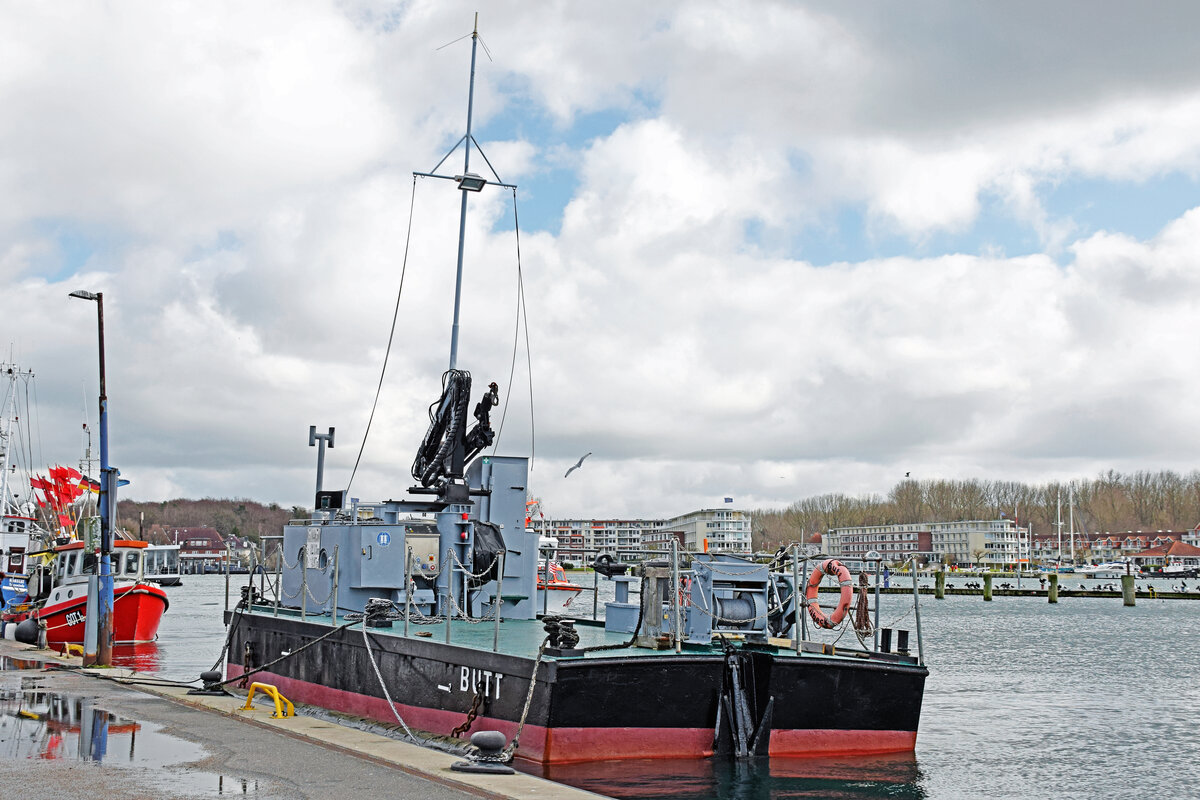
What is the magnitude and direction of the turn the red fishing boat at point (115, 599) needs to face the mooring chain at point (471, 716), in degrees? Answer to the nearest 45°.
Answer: approximately 45° to its right

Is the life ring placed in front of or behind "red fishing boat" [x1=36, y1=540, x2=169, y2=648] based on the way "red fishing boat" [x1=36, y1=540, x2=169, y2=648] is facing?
in front

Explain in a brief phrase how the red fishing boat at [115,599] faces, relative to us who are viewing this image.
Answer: facing the viewer and to the right of the viewer

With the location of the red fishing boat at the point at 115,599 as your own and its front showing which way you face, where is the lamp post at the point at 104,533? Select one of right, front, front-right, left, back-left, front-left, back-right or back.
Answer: front-right
